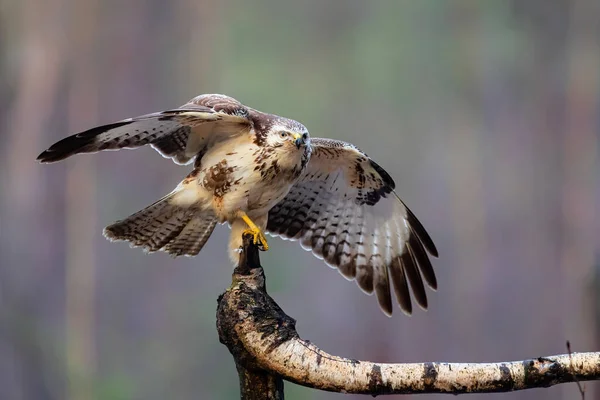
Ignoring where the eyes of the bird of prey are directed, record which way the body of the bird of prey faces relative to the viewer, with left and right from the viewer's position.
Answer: facing the viewer and to the right of the viewer
